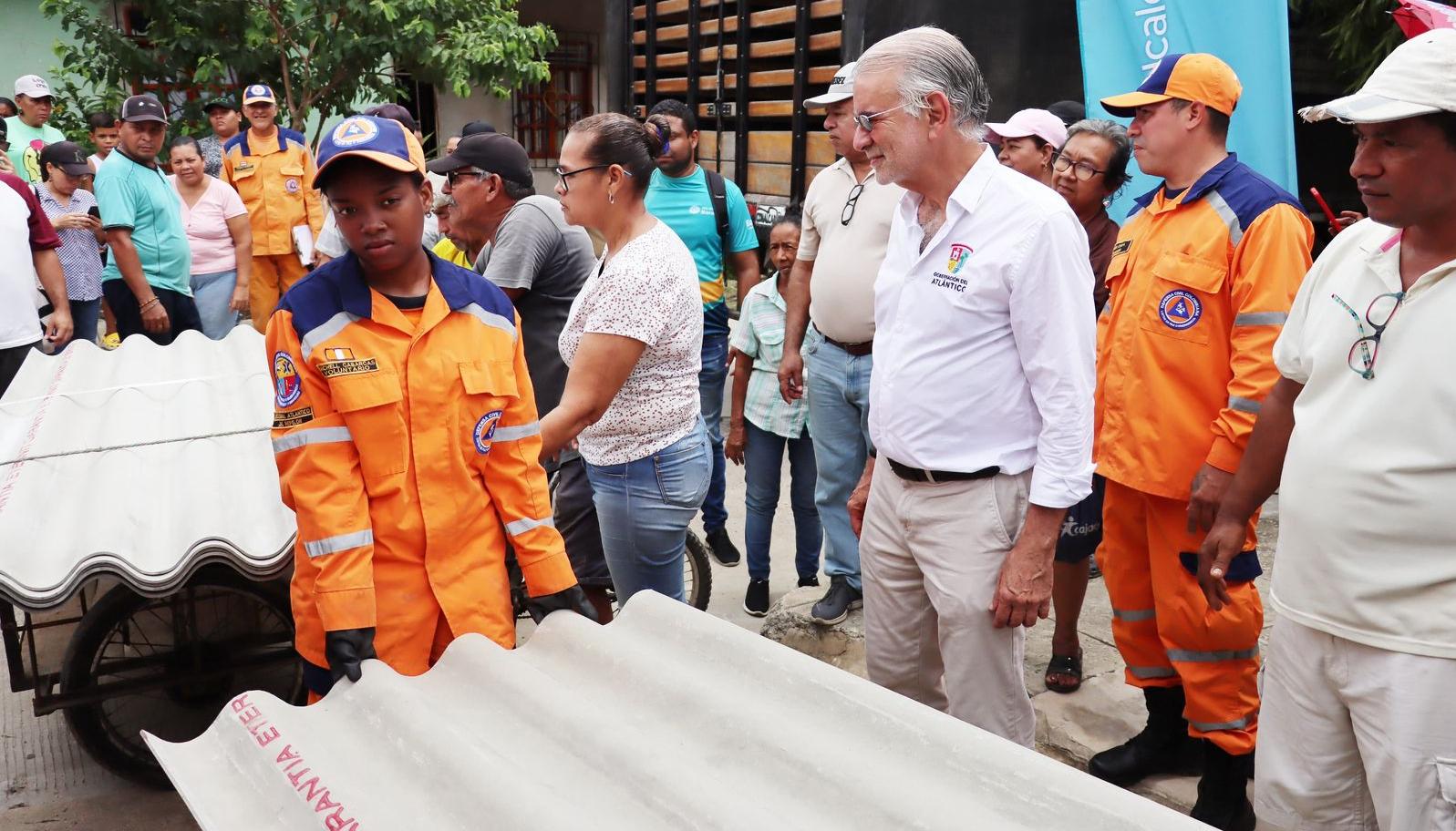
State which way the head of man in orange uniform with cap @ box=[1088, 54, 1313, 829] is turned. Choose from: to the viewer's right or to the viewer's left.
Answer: to the viewer's left

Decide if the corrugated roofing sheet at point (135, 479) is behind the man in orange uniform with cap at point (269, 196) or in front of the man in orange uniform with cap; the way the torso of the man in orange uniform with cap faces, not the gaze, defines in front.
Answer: in front

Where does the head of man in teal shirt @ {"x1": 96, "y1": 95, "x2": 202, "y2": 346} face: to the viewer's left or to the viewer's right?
to the viewer's right

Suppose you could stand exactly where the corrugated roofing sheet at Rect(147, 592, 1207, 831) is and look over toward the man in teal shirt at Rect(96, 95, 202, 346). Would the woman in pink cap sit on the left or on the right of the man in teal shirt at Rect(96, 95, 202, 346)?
right

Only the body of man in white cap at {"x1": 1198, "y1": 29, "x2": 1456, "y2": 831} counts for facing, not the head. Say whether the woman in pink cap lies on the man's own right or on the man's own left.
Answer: on the man's own right

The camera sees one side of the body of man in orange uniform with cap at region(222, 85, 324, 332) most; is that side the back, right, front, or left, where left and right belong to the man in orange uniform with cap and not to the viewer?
front

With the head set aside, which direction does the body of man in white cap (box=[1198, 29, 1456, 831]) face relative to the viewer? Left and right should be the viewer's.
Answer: facing the viewer and to the left of the viewer

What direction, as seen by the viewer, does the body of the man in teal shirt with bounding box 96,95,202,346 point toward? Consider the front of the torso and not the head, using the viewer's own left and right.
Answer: facing the viewer and to the right of the viewer

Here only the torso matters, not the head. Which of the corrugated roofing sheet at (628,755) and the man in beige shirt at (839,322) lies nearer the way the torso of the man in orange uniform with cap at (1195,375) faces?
the corrugated roofing sheet
